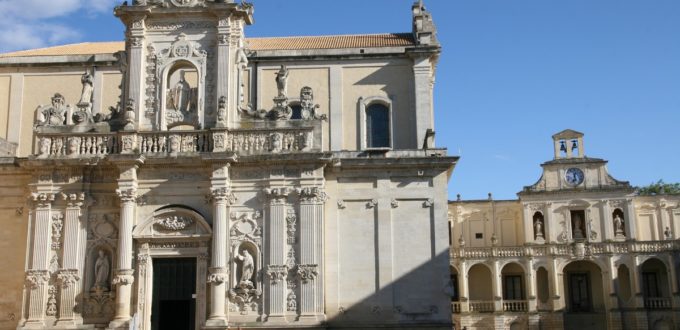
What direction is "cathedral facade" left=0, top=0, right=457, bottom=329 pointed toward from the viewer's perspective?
toward the camera
